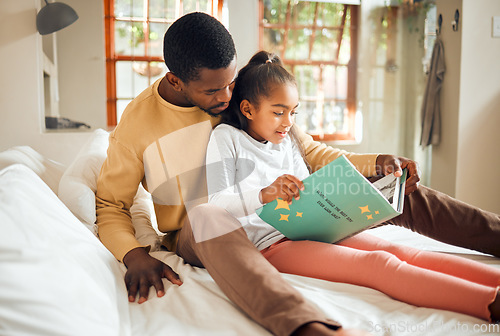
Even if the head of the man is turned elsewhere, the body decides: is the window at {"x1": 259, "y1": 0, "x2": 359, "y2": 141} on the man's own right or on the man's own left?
on the man's own left

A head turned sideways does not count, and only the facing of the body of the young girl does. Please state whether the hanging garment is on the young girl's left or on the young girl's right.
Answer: on the young girl's left

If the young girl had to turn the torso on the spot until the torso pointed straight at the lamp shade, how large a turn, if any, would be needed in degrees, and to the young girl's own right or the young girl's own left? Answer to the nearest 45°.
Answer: approximately 180°

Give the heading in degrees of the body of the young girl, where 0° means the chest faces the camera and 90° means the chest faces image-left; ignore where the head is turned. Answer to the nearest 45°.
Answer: approximately 315°

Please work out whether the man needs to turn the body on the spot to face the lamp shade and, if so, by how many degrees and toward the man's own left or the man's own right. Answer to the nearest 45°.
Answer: approximately 180°

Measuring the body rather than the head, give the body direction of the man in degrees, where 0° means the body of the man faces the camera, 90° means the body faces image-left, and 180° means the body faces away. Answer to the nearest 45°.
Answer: approximately 315°

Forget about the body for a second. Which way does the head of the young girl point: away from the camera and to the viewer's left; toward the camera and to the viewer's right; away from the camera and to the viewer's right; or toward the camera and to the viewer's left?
toward the camera and to the viewer's right

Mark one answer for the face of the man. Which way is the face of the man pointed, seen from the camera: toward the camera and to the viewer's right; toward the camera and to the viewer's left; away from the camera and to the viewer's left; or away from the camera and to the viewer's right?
toward the camera and to the viewer's right
